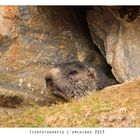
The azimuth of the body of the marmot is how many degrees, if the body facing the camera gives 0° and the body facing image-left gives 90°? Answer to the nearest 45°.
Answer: approximately 90°

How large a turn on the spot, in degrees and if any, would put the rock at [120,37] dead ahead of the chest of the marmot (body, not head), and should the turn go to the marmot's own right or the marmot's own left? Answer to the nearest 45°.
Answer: approximately 180°
